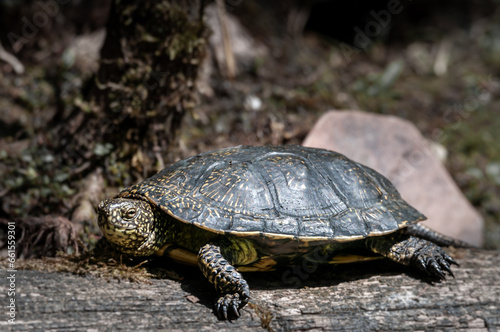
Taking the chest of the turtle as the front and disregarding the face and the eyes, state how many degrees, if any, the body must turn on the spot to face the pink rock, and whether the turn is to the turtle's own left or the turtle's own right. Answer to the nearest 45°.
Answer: approximately 135° to the turtle's own right

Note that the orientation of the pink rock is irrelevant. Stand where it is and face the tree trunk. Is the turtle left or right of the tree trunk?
left

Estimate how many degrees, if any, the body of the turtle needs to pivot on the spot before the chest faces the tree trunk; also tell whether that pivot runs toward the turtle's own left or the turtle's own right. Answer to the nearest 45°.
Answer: approximately 45° to the turtle's own right

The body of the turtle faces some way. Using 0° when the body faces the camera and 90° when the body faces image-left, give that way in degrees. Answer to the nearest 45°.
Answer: approximately 90°
